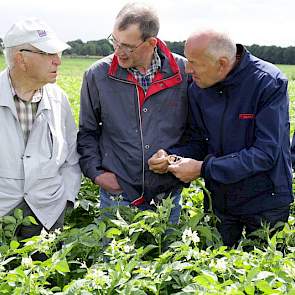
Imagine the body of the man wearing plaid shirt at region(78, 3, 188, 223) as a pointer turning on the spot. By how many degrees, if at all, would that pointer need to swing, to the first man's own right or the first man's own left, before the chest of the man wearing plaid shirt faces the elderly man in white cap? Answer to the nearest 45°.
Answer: approximately 45° to the first man's own right

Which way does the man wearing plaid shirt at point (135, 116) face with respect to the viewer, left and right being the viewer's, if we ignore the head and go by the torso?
facing the viewer

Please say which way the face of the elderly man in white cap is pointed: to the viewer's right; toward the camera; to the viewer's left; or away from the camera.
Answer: to the viewer's right
